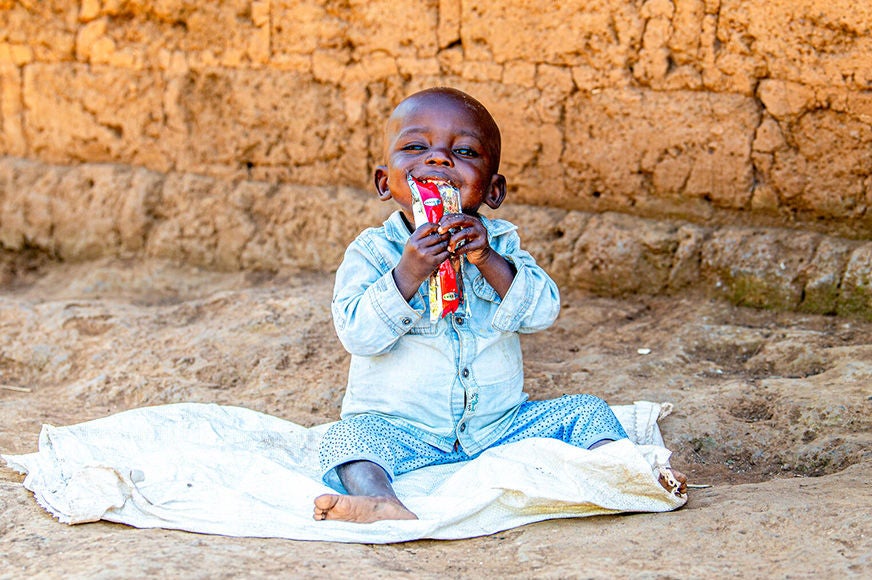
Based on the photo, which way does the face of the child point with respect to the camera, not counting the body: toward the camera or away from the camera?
toward the camera

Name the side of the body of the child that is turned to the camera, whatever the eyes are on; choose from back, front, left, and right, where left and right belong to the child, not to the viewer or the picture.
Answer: front
